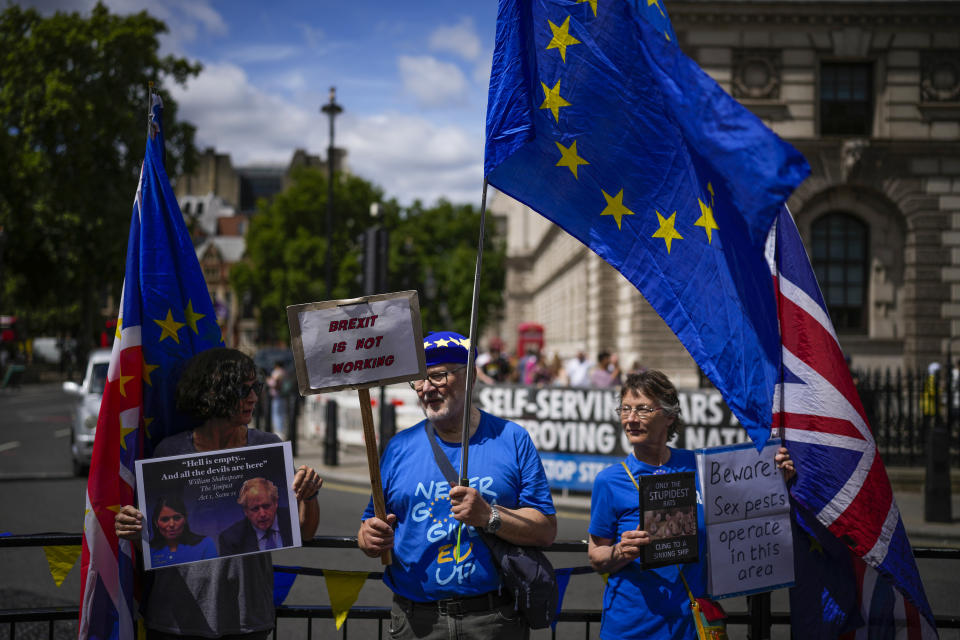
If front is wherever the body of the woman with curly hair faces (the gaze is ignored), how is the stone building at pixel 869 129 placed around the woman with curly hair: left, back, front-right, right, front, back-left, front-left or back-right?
back-left

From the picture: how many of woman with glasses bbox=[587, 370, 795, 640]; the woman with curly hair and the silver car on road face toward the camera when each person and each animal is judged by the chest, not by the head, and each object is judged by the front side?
3

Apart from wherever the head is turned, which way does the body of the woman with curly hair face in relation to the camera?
toward the camera

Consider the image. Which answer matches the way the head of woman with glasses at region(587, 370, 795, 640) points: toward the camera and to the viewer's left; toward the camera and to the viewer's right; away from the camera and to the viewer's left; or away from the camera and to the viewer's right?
toward the camera and to the viewer's left

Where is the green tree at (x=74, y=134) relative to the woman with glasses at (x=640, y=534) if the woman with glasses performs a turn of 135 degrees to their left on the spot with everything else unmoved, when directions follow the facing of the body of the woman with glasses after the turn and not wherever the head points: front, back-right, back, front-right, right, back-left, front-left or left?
left

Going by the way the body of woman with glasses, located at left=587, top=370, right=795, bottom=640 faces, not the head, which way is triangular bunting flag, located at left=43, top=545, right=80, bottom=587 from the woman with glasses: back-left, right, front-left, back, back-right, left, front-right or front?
right

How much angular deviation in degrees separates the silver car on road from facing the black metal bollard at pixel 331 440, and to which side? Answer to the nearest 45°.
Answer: approximately 90° to its left

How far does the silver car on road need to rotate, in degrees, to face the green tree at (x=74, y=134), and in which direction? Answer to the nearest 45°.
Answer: approximately 180°

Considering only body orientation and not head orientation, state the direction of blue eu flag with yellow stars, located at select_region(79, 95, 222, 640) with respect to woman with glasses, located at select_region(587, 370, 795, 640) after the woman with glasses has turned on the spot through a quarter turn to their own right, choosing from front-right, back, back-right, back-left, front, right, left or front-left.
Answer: front

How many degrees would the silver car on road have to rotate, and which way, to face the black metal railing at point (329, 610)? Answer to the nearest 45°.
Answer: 0° — it already faces it

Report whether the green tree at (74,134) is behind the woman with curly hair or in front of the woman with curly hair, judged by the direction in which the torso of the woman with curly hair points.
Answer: behind

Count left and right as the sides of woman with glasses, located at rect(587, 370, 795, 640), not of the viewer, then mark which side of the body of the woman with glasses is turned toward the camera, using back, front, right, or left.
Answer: front

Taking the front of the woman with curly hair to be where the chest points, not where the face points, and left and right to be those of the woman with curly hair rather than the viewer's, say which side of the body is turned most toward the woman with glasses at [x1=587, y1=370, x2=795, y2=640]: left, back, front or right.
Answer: left
